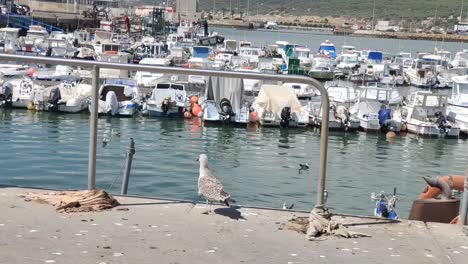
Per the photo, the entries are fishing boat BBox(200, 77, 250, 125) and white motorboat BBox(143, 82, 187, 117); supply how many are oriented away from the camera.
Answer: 2

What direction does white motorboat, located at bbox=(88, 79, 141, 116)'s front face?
away from the camera

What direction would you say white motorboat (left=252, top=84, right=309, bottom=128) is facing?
away from the camera

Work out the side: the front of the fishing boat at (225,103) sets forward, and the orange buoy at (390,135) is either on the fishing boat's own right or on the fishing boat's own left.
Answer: on the fishing boat's own right

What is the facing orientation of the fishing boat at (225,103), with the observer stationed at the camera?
facing away from the viewer

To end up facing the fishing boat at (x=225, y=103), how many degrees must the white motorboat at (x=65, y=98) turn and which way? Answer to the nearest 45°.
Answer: approximately 45° to its right

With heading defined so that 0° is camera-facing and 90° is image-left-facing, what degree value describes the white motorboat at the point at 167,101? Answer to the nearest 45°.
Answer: approximately 180°

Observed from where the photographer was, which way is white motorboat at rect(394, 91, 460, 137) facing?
facing away from the viewer and to the left of the viewer

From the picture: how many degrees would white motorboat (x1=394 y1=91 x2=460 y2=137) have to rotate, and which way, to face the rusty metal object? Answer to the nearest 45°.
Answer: approximately 135° to its left

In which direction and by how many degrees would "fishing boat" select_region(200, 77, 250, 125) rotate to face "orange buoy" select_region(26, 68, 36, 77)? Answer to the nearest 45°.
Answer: approximately 45° to its left

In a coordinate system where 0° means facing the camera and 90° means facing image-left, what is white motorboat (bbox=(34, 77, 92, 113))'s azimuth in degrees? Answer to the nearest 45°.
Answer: approximately 225°
